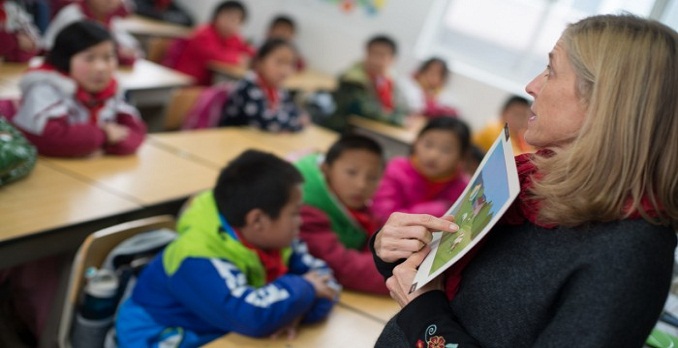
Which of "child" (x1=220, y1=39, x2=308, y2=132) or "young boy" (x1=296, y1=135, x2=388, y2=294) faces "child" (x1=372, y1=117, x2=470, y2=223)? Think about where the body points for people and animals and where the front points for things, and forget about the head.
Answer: "child" (x1=220, y1=39, x2=308, y2=132)

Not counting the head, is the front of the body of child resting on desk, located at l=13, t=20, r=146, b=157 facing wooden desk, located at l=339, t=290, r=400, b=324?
yes

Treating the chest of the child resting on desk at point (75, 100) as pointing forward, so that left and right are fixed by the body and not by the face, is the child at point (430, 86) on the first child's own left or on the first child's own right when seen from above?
on the first child's own left

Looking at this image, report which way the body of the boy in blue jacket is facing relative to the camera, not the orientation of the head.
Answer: to the viewer's right

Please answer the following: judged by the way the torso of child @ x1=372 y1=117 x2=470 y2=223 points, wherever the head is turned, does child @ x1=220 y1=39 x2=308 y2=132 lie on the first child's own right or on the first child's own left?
on the first child's own right

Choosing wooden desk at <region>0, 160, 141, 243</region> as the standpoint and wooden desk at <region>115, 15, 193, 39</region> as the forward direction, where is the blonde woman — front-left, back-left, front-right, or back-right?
back-right

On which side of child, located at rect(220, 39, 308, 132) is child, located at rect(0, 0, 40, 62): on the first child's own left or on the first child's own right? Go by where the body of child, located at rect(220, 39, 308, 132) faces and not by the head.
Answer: on the first child's own right

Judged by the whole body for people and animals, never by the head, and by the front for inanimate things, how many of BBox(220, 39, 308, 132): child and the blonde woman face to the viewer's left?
1

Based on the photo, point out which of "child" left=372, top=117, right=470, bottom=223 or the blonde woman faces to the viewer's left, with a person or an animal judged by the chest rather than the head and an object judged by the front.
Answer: the blonde woman
